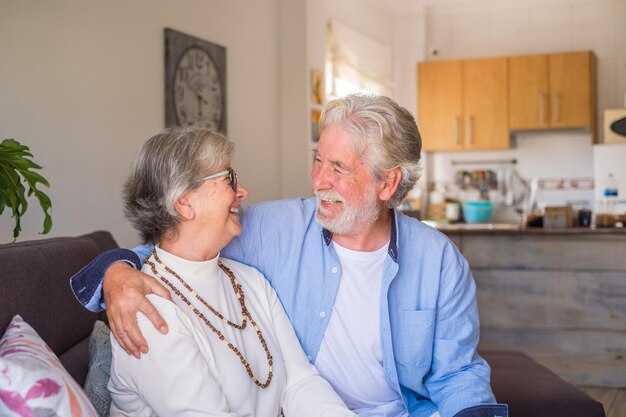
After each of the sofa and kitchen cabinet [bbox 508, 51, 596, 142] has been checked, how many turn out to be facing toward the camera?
2

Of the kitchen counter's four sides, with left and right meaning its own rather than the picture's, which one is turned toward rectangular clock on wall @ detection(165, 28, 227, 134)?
right

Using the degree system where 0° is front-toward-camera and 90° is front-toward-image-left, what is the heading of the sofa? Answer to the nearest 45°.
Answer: approximately 0°

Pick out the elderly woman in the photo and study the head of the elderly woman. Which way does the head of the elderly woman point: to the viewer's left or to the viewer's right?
to the viewer's right

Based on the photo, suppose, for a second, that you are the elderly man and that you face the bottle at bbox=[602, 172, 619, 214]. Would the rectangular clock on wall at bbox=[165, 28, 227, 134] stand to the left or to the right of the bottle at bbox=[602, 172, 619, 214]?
left

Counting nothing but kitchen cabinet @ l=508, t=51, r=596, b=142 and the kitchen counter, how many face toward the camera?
2
